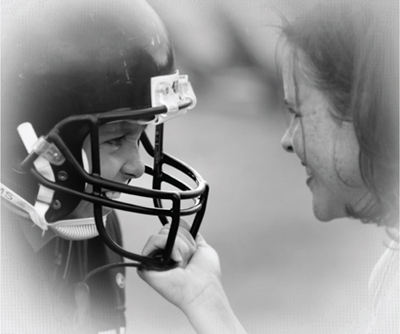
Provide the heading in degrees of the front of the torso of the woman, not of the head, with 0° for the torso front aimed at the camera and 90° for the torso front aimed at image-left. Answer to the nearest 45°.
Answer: approximately 90°

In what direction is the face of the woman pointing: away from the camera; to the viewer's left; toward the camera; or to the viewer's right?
to the viewer's left
